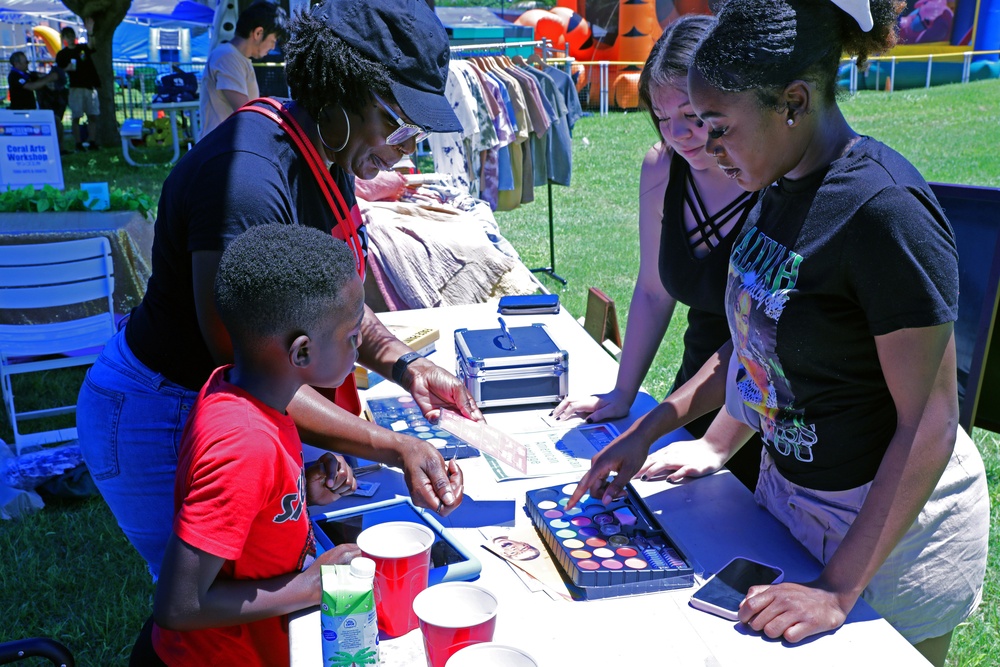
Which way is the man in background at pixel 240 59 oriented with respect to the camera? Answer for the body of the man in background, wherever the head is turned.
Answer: to the viewer's right

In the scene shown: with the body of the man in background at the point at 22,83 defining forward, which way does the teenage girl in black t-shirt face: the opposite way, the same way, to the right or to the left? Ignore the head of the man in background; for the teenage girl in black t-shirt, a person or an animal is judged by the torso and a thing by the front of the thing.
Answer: the opposite way

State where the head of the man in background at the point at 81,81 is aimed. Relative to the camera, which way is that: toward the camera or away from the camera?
toward the camera

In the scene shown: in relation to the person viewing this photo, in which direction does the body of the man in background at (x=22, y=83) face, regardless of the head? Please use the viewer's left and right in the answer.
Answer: facing to the right of the viewer

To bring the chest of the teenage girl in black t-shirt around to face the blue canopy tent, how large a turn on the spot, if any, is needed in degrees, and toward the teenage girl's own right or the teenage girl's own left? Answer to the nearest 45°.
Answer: approximately 90° to the teenage girl's own right

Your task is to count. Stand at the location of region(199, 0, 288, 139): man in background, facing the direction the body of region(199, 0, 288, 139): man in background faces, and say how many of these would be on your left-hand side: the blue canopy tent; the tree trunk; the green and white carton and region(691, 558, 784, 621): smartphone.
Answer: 2

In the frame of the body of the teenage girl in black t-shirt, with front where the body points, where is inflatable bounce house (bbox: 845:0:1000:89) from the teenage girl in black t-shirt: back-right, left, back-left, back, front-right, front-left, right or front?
back-right

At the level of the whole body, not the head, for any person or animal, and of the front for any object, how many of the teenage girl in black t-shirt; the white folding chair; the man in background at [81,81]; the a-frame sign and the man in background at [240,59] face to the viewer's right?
1

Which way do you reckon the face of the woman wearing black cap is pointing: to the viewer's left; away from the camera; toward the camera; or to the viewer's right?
to the viewer's right

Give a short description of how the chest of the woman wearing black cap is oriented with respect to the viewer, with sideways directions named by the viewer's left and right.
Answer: facing to the right of the viewer

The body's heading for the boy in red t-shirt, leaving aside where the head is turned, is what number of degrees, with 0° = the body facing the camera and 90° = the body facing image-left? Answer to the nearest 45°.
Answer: approximately 270°

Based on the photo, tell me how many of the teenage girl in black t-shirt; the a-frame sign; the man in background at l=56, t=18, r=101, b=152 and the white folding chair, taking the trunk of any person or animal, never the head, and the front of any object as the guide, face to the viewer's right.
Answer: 0

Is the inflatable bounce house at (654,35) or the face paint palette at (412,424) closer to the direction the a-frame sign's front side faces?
the face paint palette
